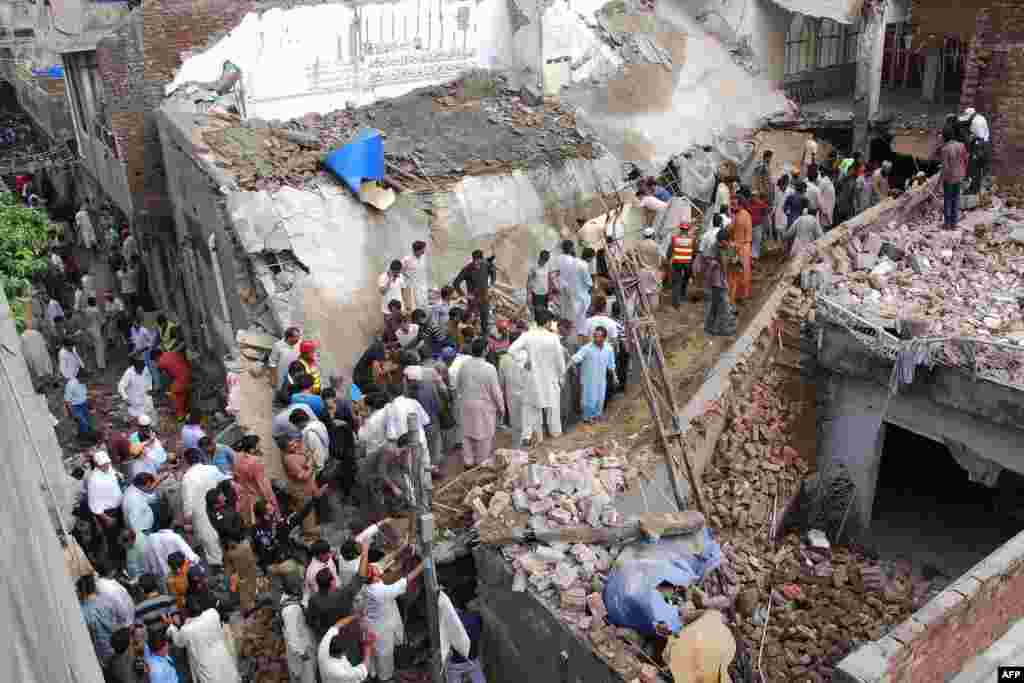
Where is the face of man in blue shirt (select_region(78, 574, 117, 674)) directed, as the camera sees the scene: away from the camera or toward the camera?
away from the camera

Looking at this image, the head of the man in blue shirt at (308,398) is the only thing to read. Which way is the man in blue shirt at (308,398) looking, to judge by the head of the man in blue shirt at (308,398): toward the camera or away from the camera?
away from the camera

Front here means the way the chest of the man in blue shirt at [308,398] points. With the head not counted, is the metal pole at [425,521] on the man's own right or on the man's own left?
on the man's own right

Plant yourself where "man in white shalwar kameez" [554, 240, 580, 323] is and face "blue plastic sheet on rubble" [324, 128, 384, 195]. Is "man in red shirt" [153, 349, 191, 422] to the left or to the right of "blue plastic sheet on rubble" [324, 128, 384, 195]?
left

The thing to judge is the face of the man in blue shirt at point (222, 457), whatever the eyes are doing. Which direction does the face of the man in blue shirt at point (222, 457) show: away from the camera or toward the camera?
away from the camera

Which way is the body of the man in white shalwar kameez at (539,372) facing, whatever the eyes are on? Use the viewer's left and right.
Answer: facing away from the viewer

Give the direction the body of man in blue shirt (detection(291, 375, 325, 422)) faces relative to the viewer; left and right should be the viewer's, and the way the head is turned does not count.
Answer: facing away from the viewer and to the right of the viewer

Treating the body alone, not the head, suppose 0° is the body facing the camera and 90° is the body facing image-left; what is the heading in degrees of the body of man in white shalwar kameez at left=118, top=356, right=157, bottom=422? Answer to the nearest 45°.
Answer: approximately 180°

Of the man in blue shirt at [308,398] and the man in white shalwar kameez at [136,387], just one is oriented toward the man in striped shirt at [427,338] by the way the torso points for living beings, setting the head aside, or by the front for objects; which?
the man in blue shirt
